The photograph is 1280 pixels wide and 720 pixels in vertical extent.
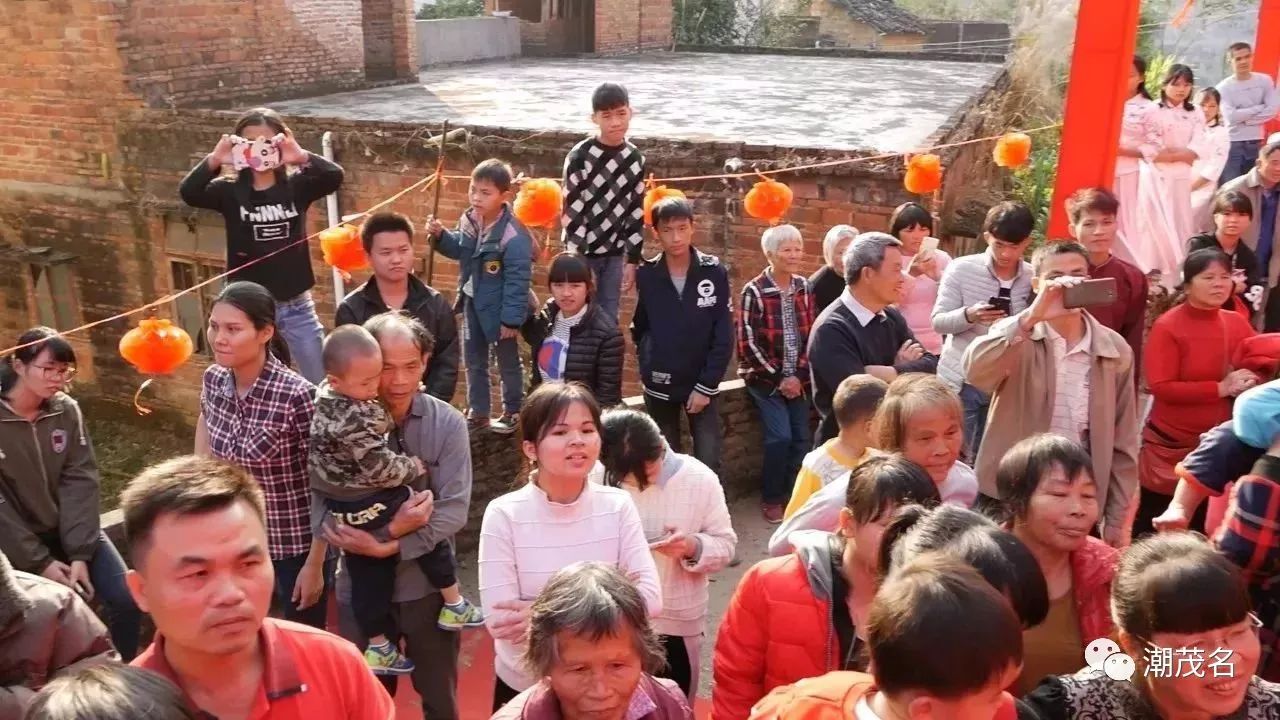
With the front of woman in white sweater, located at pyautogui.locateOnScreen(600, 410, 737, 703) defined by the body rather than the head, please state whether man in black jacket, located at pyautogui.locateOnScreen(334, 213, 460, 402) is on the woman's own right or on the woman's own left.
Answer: on the woman's own right

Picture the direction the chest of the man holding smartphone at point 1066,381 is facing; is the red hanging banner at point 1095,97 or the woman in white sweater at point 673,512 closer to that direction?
the woman in white sweater

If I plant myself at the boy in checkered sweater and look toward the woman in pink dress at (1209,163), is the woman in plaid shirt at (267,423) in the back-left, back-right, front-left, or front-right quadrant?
back-right

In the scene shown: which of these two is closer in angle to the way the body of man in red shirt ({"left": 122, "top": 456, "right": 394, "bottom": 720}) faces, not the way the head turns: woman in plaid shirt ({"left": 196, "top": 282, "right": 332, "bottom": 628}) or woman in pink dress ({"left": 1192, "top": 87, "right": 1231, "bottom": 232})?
the woman in pink dress

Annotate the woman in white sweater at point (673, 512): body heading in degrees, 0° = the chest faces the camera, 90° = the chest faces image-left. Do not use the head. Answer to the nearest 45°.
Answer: approximately 45°

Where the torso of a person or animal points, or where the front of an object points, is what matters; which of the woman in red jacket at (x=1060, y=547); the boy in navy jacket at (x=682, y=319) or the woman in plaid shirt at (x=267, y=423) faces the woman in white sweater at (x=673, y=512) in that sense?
the boy in navy jacket

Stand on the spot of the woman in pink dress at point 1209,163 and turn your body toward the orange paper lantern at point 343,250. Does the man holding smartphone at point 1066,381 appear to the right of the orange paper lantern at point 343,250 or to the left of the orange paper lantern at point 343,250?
left

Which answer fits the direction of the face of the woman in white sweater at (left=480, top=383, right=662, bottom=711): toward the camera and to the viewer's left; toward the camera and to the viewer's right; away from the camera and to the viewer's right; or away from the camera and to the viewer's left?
toward the camera and to the viewer's right

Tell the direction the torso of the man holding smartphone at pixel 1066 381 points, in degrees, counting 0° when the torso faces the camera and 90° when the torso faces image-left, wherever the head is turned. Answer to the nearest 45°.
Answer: approximately 0°

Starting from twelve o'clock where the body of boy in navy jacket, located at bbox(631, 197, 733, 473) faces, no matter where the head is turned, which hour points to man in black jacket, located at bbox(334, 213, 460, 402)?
The man in black jacket is roughly at 2 o'clock from the boy in navy jacket.

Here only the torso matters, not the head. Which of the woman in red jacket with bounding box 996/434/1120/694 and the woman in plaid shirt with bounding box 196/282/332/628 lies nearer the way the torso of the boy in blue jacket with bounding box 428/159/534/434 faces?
the woman in plaid shirt
